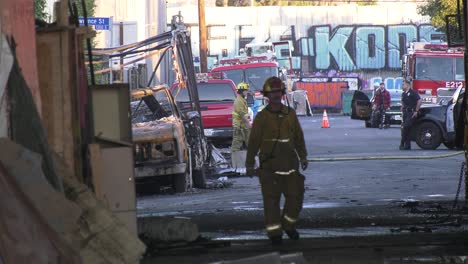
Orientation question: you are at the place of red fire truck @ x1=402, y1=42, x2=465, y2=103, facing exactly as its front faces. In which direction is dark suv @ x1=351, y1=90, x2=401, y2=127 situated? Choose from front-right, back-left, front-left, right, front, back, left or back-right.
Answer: back-right

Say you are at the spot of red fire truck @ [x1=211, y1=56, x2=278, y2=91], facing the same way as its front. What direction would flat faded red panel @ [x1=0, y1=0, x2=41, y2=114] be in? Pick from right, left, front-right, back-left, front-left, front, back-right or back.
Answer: front

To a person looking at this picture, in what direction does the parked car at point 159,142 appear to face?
facing the viewer

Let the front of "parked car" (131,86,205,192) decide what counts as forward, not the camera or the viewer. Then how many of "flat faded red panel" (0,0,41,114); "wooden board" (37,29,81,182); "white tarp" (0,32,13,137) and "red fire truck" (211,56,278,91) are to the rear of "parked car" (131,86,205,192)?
1

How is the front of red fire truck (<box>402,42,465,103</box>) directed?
toward the camera

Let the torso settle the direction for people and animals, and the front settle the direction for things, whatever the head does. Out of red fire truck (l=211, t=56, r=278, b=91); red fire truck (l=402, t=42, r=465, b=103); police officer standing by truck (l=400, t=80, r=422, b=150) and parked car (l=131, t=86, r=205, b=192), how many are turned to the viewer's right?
0

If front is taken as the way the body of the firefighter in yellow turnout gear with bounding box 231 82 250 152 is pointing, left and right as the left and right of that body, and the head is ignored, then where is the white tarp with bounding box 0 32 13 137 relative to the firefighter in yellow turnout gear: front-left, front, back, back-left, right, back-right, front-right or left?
right

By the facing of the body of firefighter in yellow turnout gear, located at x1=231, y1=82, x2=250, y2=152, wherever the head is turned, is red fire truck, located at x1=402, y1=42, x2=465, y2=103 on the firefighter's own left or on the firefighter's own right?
on the firefighter's own left

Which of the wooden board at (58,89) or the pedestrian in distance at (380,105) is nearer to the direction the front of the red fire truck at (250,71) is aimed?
the wooden board
